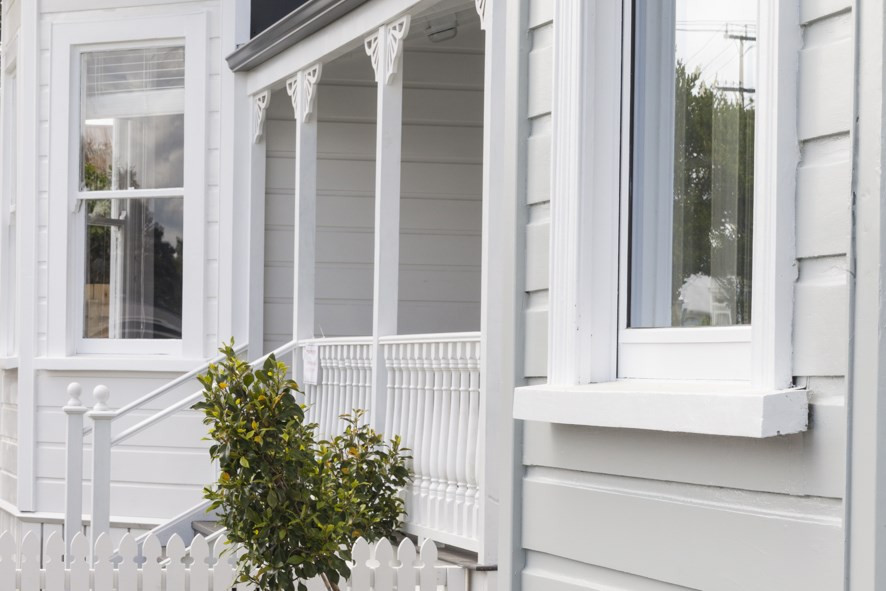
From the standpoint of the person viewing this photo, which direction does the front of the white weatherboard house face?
facing the viewer and to the left of the viewer
